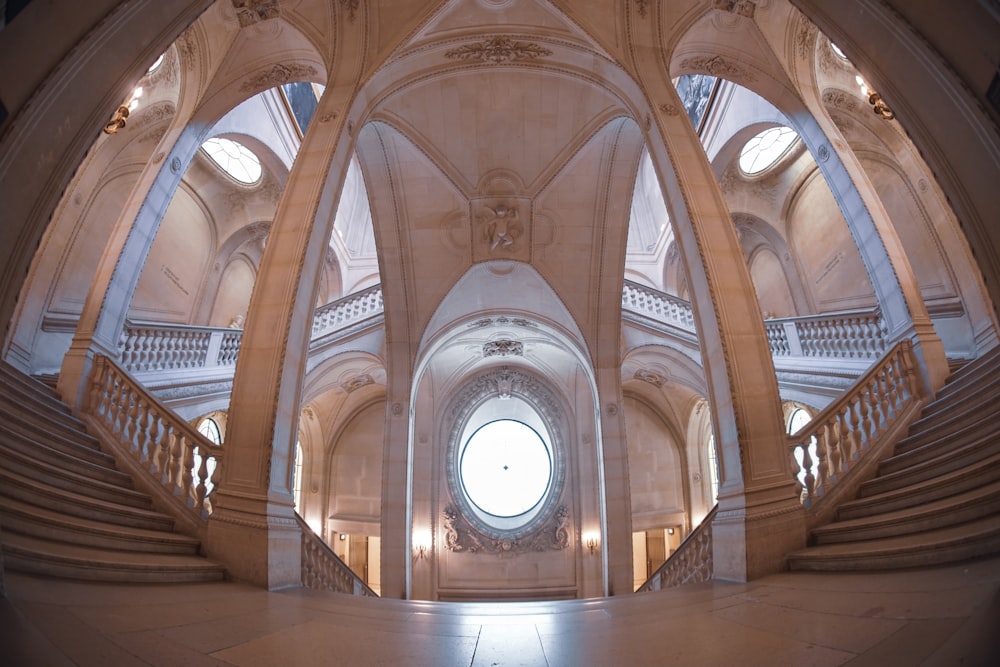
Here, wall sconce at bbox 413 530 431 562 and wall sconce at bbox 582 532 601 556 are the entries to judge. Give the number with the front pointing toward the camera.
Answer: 2

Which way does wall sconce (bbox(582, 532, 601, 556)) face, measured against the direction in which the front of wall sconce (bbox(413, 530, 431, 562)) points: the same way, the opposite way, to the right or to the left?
the same way

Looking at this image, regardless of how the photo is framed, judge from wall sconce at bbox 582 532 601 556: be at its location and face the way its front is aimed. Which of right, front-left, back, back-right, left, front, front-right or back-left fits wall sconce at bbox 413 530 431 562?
right

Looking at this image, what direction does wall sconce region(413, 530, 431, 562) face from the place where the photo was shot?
facing the viewer

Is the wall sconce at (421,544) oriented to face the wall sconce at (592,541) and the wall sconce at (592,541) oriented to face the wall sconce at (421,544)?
no

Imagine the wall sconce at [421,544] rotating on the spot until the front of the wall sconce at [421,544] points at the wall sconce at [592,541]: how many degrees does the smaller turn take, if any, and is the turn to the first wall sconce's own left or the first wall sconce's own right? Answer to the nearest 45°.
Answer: approximately 90° to the first wall sconce's own left

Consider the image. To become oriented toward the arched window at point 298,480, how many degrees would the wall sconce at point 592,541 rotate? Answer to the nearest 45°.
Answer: approximately 90° to its right

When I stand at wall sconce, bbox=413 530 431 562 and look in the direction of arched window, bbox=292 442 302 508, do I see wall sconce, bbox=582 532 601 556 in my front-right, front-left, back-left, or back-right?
back-left
